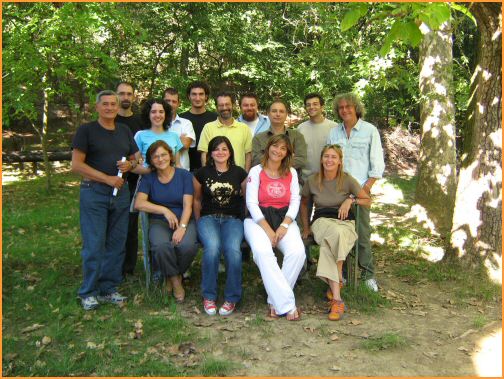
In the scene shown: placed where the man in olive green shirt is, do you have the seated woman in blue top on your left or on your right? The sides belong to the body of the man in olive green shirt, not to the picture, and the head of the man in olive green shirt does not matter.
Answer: on your right

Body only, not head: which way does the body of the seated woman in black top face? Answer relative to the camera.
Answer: toward the camera

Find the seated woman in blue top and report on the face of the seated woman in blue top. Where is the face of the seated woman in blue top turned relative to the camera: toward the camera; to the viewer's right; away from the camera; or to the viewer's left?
toward the camera

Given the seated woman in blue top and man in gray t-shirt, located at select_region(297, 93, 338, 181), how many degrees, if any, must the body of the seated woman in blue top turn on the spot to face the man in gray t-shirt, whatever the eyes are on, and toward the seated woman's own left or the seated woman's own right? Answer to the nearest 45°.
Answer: approximately 90° to the seated woman's own left

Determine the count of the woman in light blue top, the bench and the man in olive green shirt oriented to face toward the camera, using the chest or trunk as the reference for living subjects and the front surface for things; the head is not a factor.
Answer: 3

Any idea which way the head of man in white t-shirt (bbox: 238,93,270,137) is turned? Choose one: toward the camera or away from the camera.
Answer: toward the camera

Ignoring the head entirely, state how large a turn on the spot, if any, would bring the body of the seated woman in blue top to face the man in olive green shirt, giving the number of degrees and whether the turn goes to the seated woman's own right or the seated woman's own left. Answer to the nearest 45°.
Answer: approximately 90° to the seated woman's own left

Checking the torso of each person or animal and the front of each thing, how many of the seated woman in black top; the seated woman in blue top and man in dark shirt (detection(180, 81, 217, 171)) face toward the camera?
3

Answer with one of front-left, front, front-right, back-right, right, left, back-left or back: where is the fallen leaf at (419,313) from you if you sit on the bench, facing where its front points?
left

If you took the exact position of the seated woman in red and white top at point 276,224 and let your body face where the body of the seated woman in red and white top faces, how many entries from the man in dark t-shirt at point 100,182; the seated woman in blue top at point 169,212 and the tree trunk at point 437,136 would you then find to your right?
2

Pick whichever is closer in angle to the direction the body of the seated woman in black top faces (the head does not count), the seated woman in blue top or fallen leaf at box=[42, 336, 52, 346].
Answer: the fallen leaf

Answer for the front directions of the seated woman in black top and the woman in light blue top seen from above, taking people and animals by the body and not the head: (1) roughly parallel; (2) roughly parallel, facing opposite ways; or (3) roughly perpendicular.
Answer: roughly parallel

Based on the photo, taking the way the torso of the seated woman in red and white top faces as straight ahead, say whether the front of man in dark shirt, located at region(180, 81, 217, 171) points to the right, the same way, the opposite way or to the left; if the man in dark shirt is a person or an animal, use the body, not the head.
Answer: the same way

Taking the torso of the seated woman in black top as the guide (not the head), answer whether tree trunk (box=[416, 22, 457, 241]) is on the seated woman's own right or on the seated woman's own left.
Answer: on the seated woman's own left

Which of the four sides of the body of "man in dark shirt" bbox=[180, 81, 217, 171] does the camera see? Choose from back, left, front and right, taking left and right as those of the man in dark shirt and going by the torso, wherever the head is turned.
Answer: front

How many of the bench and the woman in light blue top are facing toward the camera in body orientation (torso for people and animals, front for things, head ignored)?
2

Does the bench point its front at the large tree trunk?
no

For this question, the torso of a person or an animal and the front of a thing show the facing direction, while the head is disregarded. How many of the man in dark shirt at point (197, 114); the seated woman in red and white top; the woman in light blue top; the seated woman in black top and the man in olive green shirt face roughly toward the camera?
5

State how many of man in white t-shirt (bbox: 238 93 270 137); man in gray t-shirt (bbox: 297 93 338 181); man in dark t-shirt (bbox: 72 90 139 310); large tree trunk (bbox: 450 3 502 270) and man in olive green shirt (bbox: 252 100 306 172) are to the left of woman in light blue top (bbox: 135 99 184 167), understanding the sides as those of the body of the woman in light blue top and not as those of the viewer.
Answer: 4

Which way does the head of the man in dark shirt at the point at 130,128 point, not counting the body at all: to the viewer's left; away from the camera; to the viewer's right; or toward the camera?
toward the camera

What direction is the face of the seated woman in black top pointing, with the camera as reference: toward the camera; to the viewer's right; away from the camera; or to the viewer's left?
toward the camera

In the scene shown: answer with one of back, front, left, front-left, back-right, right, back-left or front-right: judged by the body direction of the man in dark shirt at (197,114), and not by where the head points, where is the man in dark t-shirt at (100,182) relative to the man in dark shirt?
front-right
